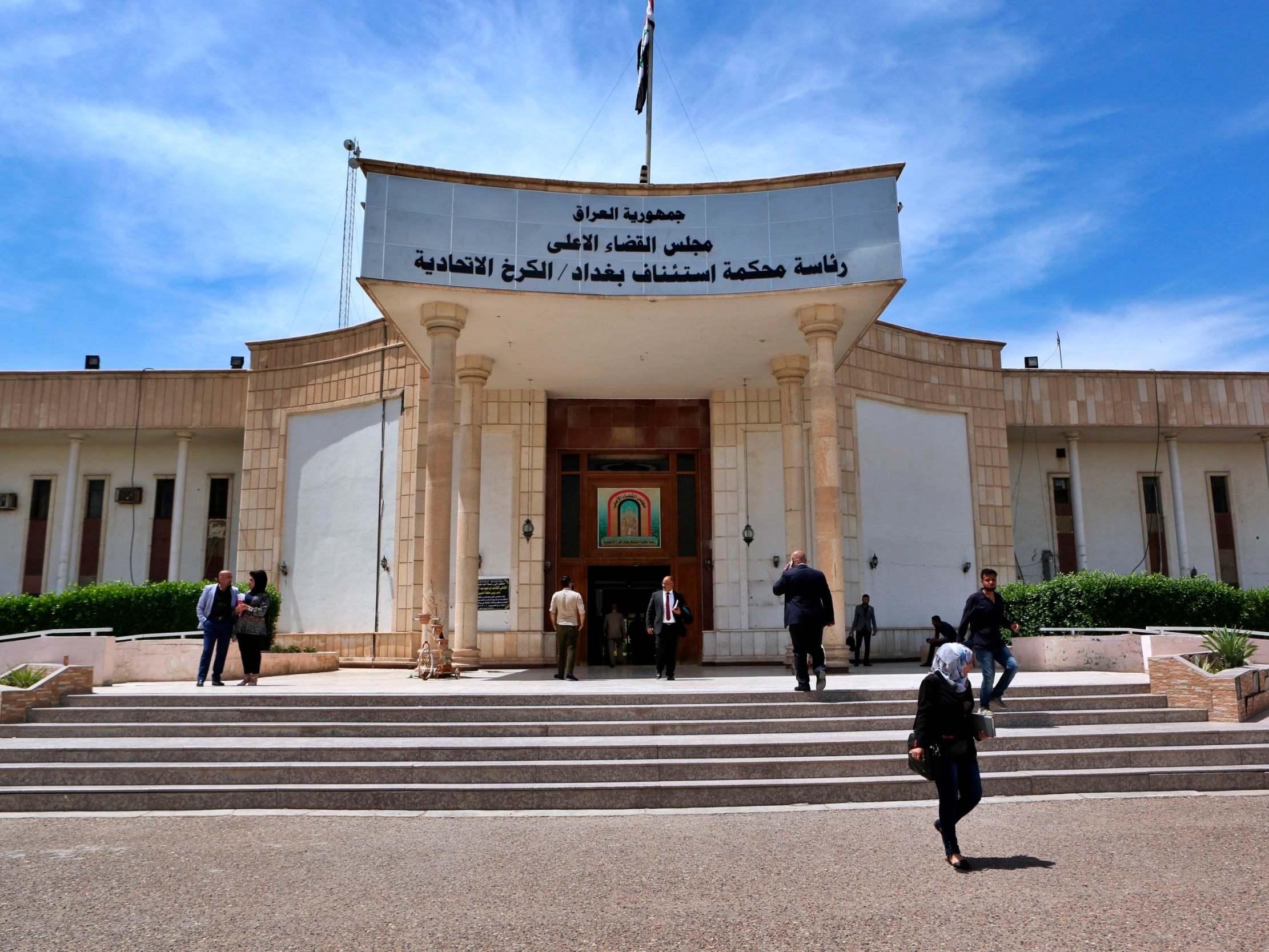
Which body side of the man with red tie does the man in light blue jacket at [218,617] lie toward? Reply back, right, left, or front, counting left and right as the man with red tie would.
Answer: right

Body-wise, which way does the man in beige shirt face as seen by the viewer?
away from the camera

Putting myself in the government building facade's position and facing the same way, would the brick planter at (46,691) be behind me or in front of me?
in front

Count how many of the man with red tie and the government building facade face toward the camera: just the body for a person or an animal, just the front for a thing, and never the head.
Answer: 2

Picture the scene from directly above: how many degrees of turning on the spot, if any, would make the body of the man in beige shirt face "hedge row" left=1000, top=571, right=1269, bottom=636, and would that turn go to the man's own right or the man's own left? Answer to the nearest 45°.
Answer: approximately 90° to the man's own right

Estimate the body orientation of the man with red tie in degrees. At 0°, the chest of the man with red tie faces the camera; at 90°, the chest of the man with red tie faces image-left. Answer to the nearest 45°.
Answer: approximately 0°

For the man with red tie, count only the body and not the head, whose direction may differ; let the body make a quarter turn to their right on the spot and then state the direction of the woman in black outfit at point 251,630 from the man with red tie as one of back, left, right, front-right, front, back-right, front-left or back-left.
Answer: front

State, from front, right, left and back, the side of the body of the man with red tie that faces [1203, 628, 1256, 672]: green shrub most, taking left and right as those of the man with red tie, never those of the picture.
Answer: left

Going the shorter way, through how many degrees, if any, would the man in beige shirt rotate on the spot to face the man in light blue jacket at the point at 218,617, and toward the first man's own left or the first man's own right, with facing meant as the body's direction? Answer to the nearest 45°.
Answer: approximately 90° to the first man's own left
